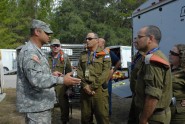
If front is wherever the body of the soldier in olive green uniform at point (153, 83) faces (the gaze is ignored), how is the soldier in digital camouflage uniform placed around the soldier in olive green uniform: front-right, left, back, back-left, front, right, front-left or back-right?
front

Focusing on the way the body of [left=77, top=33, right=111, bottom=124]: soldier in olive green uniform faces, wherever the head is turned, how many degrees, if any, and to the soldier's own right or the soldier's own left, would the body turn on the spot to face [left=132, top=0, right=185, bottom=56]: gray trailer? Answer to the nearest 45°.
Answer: approximately 180°

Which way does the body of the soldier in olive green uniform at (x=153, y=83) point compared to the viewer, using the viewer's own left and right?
facing to the left of the viewer

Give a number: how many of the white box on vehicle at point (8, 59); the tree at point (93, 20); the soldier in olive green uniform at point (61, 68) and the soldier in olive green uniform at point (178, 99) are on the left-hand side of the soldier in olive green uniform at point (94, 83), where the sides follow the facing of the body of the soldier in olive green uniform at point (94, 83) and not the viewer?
1

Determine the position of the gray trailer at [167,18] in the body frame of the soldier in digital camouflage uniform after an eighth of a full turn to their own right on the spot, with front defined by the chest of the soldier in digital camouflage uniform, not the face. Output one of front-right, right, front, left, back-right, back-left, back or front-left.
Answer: left

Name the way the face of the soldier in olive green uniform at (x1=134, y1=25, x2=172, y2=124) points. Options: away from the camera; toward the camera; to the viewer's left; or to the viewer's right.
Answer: to the viewer's left

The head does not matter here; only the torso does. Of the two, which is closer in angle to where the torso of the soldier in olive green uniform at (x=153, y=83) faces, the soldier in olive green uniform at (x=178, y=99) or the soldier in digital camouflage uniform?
the soldier in digital camouflage uniform

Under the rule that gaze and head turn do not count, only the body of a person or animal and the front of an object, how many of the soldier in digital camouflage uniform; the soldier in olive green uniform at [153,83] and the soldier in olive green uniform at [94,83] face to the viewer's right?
1

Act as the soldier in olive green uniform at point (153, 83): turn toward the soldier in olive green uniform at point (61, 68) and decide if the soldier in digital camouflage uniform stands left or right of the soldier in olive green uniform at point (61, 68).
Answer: left

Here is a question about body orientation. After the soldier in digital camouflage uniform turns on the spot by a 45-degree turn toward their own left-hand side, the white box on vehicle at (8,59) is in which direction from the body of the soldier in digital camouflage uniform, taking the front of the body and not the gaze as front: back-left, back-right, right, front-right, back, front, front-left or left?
front-left

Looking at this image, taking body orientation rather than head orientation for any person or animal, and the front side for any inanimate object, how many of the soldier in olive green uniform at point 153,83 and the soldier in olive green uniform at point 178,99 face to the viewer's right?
0

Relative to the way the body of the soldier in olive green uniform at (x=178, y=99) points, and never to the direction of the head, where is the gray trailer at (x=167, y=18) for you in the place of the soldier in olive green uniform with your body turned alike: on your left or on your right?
on your right

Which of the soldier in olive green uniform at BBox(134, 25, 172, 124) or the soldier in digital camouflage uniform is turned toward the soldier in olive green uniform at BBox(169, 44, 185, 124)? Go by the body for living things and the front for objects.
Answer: the soldier in digital camouflage uniform

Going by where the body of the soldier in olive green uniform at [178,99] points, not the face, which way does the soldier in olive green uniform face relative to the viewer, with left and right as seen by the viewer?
facing to the left of the viewer

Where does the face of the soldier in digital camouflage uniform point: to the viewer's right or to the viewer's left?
to the viewer's right

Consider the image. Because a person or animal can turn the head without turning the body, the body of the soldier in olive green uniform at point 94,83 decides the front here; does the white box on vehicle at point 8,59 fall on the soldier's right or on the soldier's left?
on the soldier's right

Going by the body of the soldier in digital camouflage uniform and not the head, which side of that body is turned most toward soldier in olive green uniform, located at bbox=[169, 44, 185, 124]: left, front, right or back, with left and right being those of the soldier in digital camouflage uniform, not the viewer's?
front
